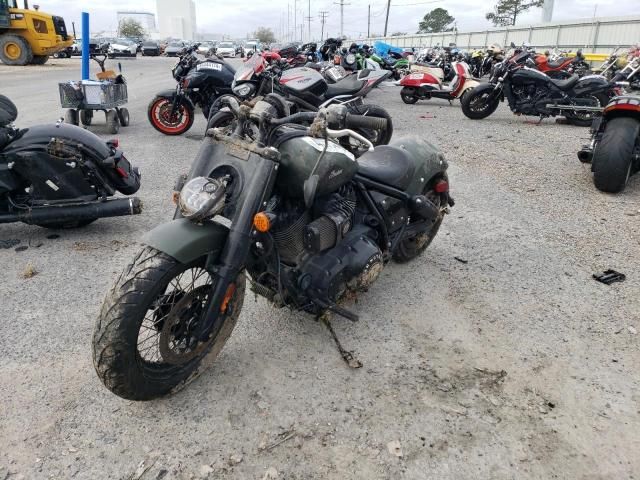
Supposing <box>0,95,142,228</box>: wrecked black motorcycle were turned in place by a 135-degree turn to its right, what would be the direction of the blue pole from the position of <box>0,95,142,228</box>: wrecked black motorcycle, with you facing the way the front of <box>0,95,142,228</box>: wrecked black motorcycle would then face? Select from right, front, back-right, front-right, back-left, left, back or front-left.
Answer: front-left

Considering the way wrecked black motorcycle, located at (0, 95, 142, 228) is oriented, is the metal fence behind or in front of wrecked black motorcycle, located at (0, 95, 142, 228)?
behind

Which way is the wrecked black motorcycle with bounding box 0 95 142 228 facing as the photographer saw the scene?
facing to the left of the viewer

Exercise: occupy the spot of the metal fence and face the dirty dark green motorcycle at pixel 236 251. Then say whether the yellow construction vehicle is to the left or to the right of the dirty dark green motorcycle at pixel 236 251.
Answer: right

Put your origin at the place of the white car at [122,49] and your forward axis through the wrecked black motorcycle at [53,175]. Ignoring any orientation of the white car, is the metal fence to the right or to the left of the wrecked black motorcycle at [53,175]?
left

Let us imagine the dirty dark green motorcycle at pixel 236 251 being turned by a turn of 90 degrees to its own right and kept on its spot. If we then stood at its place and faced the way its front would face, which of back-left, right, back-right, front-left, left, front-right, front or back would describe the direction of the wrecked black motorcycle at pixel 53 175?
front

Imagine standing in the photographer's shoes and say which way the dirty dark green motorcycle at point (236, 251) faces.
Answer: facing the viewer and to the left of the viewer

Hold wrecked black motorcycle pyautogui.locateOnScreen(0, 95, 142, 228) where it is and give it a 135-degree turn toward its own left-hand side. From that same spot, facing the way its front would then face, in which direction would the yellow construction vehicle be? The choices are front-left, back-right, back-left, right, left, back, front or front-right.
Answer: back-left
